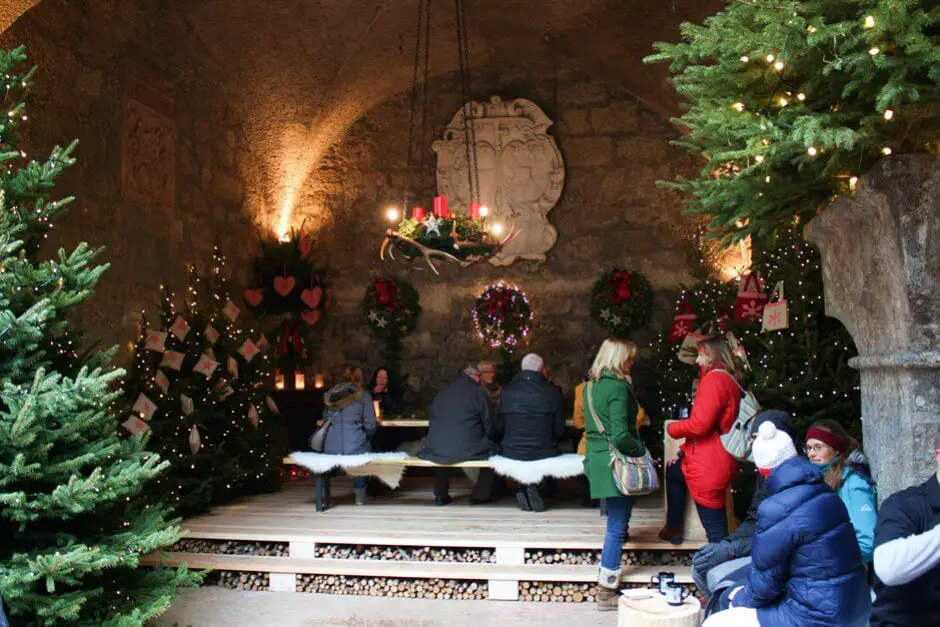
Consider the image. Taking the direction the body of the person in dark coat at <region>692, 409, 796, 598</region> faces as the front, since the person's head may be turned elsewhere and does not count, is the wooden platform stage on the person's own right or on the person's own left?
on the person's own right

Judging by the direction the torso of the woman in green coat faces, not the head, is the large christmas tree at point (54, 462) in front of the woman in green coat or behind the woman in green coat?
behind

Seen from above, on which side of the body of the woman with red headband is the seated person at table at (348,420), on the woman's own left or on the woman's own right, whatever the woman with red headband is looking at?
on the woman's own right

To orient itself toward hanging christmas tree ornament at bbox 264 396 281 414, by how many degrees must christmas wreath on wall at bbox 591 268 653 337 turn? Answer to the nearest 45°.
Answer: approximately 45° to its right

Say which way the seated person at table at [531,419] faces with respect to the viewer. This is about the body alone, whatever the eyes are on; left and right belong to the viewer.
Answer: facing away from the viewer

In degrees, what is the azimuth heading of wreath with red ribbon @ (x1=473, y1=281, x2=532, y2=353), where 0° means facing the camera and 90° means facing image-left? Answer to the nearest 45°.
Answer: approximately 0°

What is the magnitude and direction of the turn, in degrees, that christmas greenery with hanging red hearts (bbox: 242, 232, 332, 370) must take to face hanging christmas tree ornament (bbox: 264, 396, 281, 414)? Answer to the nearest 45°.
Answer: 0° — it already faces it

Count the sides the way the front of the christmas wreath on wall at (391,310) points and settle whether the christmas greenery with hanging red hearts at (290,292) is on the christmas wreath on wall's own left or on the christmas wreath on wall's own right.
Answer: on the christmas wreath on wall's own right
